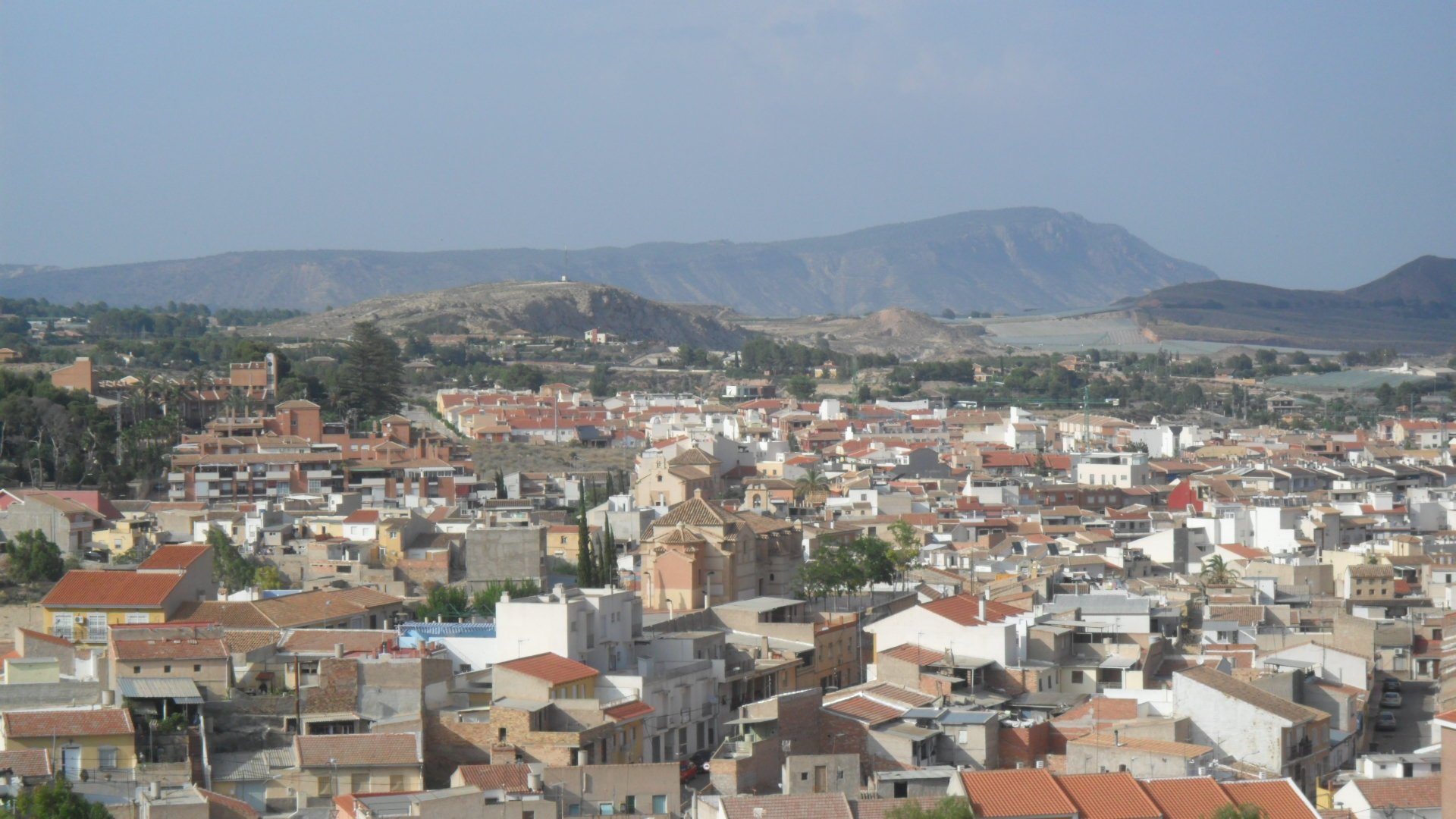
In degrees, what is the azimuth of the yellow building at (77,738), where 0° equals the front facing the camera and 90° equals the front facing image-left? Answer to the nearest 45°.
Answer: approximately 0°

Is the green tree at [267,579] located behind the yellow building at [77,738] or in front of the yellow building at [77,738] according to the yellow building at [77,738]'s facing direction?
behind

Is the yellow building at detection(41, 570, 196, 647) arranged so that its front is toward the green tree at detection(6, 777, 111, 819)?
yes

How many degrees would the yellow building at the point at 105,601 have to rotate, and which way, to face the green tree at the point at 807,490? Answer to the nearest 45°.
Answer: approximately 135° to its left

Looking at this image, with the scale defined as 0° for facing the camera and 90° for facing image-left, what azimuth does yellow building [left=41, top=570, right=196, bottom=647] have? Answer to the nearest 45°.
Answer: approximately 0°

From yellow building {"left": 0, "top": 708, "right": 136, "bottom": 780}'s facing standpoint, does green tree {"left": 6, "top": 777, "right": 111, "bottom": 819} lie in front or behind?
in front

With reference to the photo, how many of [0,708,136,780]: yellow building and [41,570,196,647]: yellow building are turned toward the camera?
2

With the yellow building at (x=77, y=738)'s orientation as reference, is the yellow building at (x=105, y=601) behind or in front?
behind
